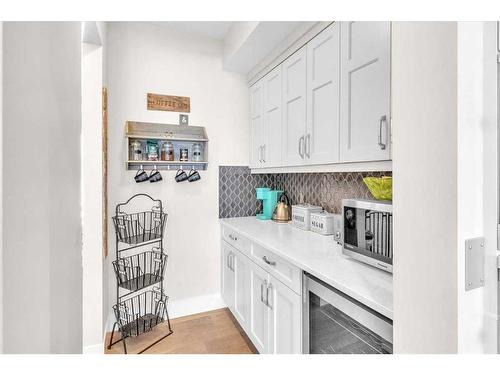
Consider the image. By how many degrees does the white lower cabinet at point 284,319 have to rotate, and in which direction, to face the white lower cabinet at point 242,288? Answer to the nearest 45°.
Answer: approximately 90° to its right

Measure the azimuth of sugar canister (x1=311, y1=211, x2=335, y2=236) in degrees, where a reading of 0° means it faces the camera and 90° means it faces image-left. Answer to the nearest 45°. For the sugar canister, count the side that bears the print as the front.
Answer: approximately 45°

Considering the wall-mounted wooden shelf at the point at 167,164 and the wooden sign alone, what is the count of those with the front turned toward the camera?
2

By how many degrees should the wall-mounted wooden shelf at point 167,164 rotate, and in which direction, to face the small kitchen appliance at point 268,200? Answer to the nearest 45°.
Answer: approximately 90° to its left

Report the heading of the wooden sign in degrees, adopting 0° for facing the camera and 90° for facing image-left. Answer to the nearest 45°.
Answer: approximately 0°

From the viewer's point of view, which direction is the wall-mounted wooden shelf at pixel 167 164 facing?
toward the camera

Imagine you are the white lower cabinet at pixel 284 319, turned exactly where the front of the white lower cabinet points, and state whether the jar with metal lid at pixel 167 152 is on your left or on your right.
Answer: on your right

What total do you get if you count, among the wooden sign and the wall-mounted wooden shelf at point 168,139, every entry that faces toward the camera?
2

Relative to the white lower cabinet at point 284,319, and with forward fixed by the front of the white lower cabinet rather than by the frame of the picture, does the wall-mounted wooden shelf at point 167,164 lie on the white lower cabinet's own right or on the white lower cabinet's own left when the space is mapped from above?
on the white lower cabinet's own right

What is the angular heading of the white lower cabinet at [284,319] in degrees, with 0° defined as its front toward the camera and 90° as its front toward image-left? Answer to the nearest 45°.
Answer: approximately 45°
